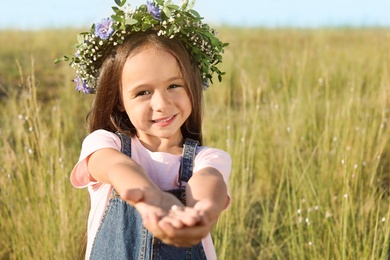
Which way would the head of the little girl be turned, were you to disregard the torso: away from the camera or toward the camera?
toward the camera

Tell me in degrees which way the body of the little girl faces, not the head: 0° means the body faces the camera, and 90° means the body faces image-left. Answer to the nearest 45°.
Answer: approximately 0°
